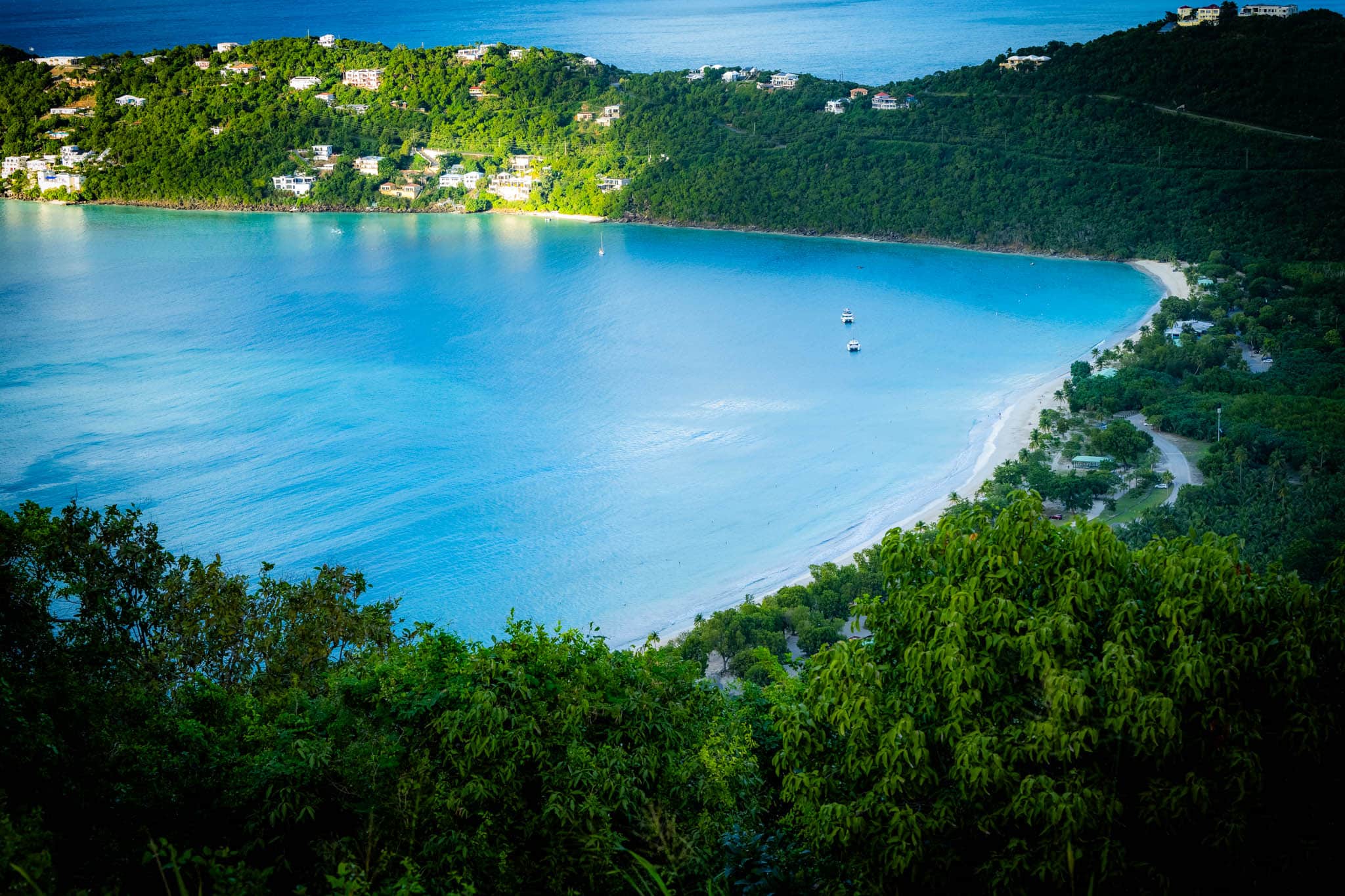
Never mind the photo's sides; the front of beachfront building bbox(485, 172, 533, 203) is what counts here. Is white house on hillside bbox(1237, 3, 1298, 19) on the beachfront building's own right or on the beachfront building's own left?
on the beachfront building's own left

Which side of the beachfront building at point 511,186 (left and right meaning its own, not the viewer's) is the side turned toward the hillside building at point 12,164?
right

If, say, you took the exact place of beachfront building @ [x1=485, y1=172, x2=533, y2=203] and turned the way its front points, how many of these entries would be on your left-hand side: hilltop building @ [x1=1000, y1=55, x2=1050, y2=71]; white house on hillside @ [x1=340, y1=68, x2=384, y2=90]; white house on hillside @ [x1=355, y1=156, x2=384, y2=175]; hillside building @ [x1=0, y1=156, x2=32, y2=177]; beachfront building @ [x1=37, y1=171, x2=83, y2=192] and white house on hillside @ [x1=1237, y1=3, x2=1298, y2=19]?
2

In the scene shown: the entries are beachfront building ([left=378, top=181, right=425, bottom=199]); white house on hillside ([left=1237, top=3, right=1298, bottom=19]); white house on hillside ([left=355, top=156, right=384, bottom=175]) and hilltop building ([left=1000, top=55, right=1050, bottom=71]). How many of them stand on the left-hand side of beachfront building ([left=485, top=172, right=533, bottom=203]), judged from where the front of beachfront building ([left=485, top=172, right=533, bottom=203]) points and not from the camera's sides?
2

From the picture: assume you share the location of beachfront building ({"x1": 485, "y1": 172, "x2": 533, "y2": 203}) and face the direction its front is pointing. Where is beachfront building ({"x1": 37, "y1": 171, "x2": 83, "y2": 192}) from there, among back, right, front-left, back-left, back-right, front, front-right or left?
right

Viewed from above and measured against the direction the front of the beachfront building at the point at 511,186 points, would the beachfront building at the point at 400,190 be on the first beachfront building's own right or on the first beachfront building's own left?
on the first beachfront building's own right

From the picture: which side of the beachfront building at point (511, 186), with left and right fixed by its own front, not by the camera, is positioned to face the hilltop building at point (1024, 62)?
left

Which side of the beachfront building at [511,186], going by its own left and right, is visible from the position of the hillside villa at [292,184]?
right

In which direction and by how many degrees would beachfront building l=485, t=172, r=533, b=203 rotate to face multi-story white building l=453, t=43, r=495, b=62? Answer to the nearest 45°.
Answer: approximately 180°

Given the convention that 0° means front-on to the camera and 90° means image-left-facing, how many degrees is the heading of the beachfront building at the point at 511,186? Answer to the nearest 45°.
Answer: approximately 0°

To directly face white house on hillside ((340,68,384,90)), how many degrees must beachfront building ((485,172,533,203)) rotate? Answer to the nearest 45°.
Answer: approximately 135° to its right
